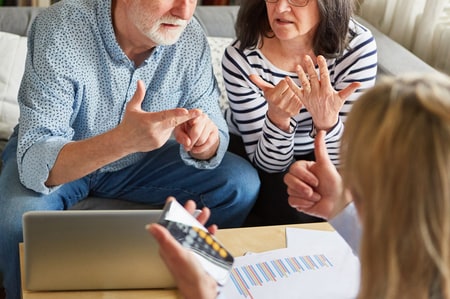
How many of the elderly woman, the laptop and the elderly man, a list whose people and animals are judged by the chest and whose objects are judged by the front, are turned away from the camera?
1

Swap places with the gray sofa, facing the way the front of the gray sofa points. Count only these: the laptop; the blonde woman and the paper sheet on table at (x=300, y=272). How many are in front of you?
3

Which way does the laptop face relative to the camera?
away from the camera

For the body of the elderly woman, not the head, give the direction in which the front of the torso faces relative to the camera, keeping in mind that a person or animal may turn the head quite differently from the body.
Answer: toward the camera

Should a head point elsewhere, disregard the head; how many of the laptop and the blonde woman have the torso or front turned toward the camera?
0

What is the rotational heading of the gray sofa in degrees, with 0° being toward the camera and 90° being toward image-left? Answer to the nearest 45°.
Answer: approximately 0°

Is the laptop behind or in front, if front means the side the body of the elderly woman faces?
in front

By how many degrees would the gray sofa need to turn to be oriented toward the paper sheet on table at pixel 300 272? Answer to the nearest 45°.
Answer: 0° — it already faces it

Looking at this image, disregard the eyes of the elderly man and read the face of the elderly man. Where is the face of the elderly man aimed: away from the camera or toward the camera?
toward the camera

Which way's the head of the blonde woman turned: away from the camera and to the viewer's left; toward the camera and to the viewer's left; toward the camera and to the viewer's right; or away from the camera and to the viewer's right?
away from the camera and to the viewer's left

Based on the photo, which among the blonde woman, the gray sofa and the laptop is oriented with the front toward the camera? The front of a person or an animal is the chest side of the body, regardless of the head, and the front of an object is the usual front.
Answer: the gray sofa

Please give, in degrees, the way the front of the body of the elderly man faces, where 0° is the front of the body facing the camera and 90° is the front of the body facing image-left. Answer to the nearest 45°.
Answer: approximately 315°

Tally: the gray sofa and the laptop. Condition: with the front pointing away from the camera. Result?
1

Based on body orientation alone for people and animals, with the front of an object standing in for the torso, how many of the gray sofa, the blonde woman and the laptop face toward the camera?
1

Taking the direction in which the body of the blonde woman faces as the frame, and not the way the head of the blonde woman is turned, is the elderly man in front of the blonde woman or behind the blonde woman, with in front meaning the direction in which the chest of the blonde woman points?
in front

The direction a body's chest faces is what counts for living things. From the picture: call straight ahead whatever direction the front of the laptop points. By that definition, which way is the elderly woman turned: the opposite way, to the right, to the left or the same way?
the opposite way

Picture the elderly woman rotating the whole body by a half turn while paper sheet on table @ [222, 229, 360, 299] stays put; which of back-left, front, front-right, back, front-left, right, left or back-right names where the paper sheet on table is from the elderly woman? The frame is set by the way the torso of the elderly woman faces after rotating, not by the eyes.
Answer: back

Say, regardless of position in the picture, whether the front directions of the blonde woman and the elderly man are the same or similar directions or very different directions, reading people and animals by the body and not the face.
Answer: very different directions
